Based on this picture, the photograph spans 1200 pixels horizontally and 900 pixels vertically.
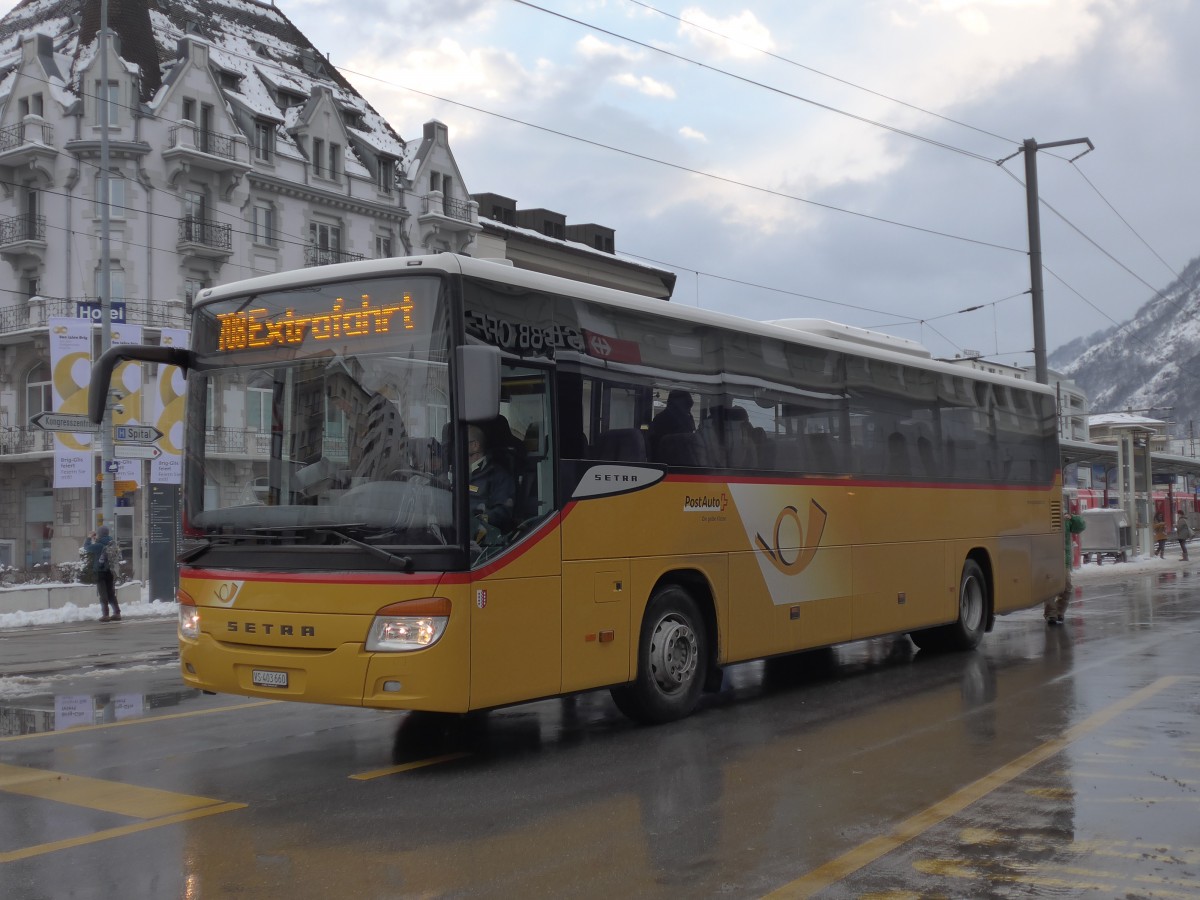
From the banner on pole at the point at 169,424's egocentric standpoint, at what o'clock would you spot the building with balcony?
The building with balcony is roughly at 6 o'clock from the banner on pole.

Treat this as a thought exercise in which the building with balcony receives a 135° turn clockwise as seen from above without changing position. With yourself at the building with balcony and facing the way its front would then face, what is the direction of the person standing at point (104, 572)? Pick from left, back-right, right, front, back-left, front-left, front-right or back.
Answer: left

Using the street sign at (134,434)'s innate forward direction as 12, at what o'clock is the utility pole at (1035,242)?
The utility pole is roughly at 9 o'clock from the street sign.

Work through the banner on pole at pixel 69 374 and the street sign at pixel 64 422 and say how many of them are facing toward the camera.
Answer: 2

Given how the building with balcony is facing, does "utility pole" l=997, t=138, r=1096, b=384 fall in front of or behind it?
in front

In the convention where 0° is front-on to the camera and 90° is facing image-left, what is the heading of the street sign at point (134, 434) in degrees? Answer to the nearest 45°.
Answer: approximately 0°

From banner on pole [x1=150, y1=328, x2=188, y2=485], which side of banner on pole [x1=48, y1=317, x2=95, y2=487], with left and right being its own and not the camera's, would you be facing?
left
